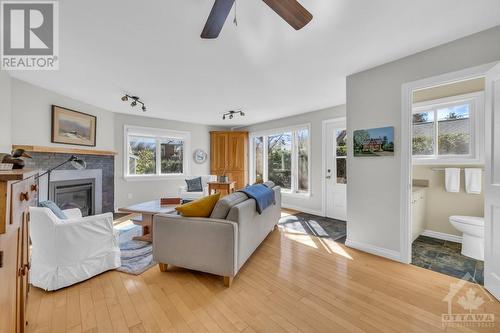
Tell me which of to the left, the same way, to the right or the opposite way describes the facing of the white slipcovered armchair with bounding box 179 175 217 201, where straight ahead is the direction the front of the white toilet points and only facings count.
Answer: to the left

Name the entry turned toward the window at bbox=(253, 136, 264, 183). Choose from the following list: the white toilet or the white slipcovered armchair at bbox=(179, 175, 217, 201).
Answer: the white toilet

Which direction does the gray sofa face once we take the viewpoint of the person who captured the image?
facing away from the viewer and to the left of the viewer

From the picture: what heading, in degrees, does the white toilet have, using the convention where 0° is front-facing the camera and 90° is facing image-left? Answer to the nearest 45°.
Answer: approximately 90°

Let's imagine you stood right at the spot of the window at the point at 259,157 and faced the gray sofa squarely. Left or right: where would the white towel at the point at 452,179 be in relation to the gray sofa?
left

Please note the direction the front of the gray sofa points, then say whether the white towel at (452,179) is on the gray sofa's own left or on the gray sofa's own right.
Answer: on the gray sofa's own right

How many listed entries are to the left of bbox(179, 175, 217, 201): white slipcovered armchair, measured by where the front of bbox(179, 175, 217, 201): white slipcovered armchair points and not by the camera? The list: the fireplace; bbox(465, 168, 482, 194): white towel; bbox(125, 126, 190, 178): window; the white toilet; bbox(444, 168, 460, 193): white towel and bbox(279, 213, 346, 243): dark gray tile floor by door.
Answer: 4

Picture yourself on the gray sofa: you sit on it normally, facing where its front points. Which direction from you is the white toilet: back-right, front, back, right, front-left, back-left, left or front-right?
back-right

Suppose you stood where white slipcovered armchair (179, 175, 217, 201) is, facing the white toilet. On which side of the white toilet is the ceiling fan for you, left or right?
right

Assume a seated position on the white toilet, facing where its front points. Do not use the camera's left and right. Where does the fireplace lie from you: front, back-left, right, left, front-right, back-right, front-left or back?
front-left

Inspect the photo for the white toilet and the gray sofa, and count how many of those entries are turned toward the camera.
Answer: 0

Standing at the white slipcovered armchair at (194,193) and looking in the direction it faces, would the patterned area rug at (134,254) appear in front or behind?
in front

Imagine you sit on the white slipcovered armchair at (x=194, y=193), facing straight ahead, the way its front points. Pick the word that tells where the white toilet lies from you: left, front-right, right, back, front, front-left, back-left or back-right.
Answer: left

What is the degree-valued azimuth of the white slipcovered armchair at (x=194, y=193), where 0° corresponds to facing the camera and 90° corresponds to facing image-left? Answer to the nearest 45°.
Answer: approximately 45°

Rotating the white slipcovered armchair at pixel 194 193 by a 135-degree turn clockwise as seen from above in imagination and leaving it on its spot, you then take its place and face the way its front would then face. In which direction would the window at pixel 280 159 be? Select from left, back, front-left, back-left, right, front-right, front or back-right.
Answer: right

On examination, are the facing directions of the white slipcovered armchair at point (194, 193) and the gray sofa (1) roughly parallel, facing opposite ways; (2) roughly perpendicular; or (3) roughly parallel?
roughly perpendicular

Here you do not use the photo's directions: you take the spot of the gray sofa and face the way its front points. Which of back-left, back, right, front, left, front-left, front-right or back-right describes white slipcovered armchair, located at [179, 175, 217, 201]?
front-right

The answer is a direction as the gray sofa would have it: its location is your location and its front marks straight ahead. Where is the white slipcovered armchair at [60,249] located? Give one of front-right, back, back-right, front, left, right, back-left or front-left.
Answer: front-left
